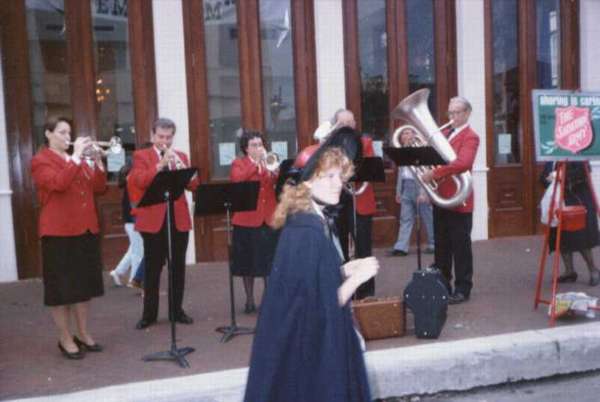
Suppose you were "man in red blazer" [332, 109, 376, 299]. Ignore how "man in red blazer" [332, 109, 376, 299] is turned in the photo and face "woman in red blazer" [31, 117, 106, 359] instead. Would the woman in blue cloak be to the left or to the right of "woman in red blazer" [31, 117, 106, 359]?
left

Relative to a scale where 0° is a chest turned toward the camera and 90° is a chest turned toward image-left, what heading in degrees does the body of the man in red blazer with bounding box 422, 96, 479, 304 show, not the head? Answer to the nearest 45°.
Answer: approximately 45°

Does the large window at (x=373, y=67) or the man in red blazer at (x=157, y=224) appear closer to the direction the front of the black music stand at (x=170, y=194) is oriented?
the man in red blazer

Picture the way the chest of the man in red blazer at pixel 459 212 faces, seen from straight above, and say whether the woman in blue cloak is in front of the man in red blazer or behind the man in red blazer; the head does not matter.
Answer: in front

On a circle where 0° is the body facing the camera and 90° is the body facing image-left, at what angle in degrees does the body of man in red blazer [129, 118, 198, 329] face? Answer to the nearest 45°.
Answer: approximately 0°

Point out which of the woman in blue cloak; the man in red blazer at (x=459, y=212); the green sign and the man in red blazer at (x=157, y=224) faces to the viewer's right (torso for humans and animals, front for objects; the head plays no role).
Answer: the woman in blue cloak

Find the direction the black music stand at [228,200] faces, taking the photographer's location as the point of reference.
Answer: facing away from the viewer

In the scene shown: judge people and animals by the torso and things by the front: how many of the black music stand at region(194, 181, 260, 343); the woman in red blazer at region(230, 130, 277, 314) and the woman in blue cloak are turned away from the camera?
1

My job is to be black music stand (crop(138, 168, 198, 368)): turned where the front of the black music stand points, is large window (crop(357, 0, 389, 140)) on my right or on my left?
on my right

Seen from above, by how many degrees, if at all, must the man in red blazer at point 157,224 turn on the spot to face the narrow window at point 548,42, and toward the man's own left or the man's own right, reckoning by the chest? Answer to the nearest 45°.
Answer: approximately 135° to the man's own left

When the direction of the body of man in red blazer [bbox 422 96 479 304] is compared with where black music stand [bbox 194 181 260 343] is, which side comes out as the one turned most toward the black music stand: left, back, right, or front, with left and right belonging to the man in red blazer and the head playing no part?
front

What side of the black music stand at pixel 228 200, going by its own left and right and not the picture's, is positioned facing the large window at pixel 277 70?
front

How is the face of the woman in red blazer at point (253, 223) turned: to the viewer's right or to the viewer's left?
to the viewer's right
